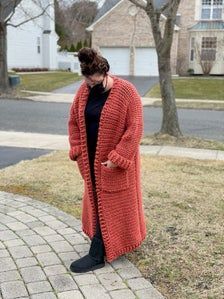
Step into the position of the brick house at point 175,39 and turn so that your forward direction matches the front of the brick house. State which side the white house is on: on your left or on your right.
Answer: on your right

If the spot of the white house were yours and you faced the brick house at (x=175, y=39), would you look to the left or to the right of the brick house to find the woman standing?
right

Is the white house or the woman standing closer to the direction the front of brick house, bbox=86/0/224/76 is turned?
the woman standing

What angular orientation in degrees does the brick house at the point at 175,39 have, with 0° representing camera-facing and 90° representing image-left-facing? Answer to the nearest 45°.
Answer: approximately 0°

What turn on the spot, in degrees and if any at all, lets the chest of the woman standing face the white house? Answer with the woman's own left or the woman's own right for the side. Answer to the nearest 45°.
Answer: approximately 135° to the woman's own right

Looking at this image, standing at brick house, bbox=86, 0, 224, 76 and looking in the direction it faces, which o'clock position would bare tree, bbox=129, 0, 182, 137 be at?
The bare tree is roughly at 12 o'clock from the brick house.

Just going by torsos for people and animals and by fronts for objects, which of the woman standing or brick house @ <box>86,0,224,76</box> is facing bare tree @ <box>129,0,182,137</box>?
the brick house

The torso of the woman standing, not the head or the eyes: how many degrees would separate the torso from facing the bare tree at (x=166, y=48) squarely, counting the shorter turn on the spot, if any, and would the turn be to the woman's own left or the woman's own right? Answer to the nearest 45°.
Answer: approximately 135° to the woman's own right

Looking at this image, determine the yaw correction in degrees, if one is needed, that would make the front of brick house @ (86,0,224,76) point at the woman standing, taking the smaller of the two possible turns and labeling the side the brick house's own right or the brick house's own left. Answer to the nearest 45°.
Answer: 0° — it already faces them

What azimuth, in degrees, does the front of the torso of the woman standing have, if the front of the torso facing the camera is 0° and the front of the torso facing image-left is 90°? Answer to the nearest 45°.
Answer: approximately 45°

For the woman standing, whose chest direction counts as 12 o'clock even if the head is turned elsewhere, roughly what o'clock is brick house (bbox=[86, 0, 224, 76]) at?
The brick house is roughly at 5 o'clock from the woman standing.
